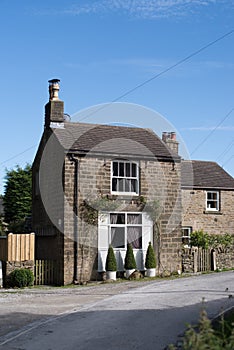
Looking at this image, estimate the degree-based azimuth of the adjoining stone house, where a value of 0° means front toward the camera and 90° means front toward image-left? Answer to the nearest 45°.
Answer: approximately 0°

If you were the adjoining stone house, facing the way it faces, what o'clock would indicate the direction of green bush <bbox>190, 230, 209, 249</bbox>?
The green bush is roughly at 12 o'clock from the adjoining stone house.

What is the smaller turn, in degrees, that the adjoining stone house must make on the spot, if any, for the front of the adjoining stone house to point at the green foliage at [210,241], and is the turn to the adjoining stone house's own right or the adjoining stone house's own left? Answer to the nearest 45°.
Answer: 0° — it already faces it

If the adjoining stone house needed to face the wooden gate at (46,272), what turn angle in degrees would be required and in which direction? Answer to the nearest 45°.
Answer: approximately 45° to its right

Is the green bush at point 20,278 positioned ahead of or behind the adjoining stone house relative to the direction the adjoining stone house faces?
ahead

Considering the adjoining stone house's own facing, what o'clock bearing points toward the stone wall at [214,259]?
The stone wall is roughly at 12 o'clock from the adjoining stone house.

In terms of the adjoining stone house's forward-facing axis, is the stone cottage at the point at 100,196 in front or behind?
in front
